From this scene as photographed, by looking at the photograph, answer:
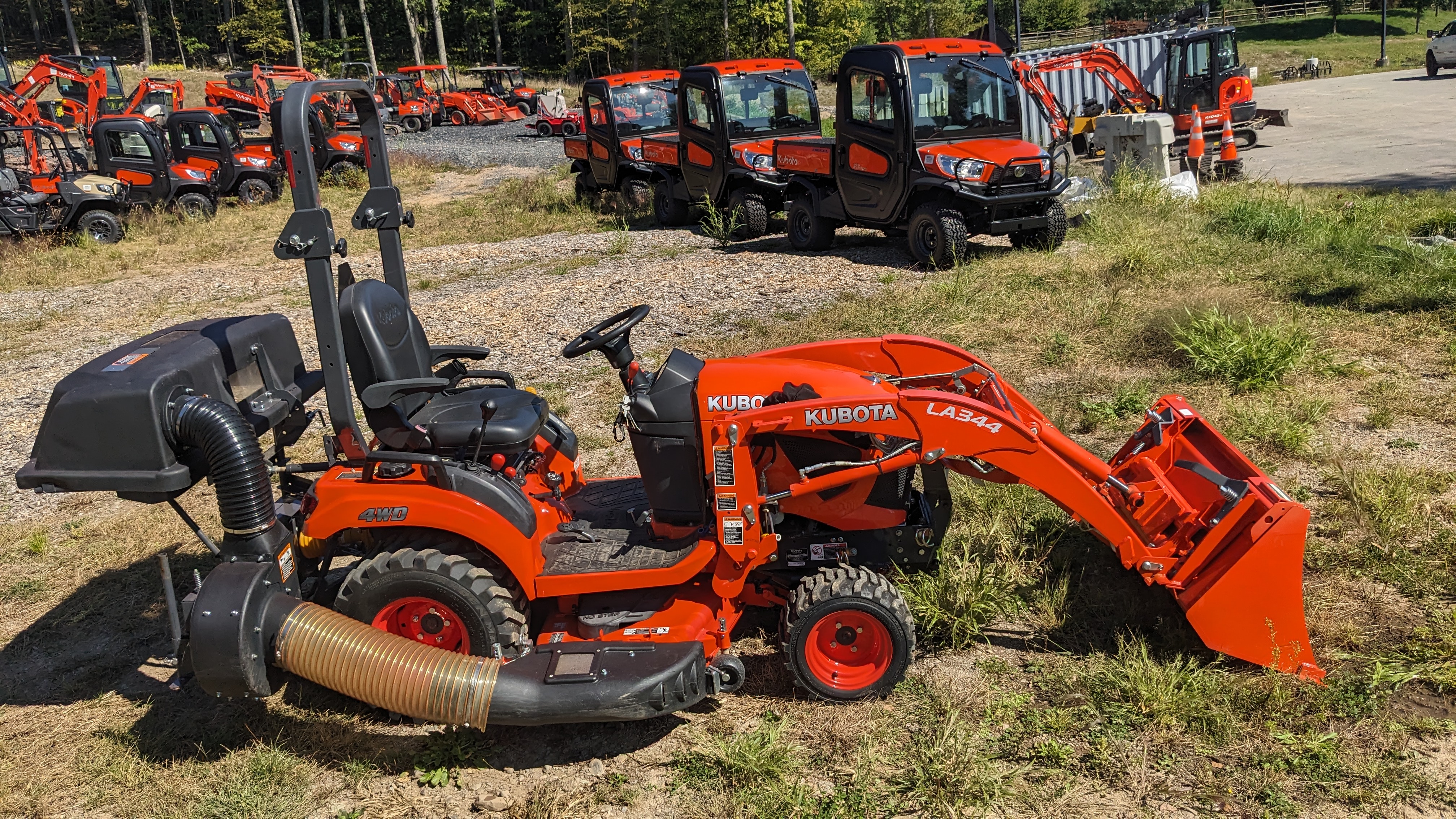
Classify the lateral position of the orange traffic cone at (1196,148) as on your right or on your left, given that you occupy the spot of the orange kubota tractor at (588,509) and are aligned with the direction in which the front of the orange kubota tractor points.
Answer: on your left

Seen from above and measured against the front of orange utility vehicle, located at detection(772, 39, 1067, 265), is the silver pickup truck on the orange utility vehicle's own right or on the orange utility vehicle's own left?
on the orange utility vehicle's own left

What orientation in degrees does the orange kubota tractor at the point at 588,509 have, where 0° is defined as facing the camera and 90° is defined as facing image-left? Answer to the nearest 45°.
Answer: approximately 270°

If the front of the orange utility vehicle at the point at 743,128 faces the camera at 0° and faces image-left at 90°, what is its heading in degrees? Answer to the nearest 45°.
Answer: approximately 315°

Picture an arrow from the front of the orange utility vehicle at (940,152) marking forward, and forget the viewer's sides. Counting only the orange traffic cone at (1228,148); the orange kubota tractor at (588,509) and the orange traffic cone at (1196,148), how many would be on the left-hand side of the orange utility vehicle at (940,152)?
2

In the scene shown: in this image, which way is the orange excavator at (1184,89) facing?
to the viewer's left

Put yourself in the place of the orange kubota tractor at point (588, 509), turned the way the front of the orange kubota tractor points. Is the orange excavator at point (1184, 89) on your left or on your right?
on your left

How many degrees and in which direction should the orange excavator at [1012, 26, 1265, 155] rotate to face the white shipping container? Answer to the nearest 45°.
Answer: approximately 45° to its right

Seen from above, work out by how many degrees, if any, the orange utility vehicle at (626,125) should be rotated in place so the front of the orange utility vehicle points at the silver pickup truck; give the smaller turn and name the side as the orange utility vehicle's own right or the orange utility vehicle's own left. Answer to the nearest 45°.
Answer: approximately 90° to the orange utility vehicle's own left

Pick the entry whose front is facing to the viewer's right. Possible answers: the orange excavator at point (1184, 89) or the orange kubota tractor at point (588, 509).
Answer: the orange kubota tractor
